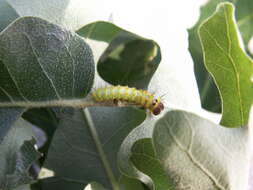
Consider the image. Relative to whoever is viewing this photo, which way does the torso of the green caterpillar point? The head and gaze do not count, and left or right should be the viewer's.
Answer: facing to the right of the viewer

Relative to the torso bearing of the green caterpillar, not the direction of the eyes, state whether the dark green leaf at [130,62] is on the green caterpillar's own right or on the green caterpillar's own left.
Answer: on the green caterpillar's own left

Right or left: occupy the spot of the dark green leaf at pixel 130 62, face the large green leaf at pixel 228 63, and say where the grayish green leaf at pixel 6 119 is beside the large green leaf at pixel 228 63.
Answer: right

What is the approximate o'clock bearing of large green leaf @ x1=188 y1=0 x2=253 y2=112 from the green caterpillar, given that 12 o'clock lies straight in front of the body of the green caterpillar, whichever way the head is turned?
The large green leaf is roughly at 12 o'clock from the green caterpillar.
